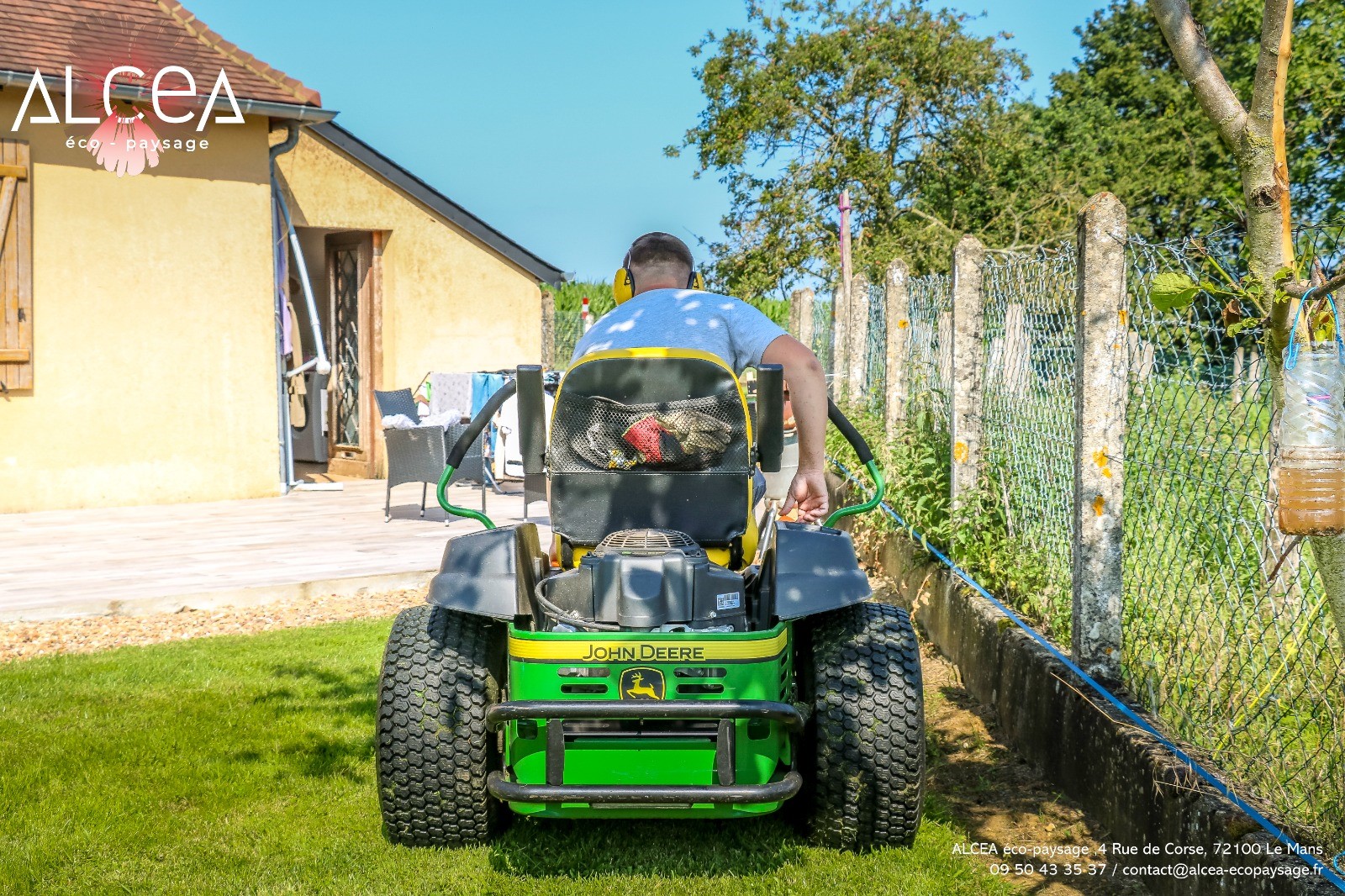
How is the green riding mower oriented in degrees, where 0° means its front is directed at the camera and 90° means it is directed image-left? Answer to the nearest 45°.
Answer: approximately 180°

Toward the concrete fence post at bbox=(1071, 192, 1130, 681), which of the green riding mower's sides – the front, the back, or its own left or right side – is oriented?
right

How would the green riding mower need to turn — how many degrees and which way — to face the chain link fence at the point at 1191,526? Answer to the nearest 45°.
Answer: approximately 90° to its right

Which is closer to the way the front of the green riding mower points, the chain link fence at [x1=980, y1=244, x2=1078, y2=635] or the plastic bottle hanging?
the chain link fence

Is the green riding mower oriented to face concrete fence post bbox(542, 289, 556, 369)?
yes

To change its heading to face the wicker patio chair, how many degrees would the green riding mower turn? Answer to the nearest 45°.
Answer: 0° — it already faces it

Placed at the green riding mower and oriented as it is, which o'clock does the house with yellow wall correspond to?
The house with yellow wall is roughly at 11 o'clock from the green riding mower.

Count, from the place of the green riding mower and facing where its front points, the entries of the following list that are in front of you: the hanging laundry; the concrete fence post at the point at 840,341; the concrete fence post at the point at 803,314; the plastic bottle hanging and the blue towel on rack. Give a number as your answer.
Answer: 4

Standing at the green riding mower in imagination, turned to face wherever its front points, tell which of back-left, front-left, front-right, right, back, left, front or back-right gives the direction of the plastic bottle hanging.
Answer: back-right

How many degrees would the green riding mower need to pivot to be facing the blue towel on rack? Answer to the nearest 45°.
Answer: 0° — it already faces it

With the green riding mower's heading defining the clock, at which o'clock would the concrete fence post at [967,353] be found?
The concrete fence post is roughly at 1 o'clock from the green riding mower.

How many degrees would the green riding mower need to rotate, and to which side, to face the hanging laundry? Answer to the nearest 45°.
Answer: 0° — it already faces it
